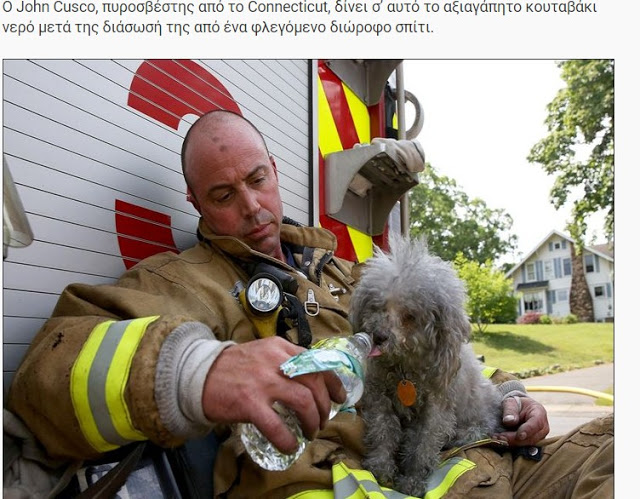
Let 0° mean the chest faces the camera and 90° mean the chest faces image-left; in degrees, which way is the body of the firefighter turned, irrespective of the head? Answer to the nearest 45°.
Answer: approximately 315°

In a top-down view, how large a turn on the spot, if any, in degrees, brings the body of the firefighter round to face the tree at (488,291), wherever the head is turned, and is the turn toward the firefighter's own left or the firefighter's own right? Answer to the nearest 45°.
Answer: approximately 135° to the firefighter's own left

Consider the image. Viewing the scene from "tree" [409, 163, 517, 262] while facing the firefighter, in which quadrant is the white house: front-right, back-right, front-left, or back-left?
back-left

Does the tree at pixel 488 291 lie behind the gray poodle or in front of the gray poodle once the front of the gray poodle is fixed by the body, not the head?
behind

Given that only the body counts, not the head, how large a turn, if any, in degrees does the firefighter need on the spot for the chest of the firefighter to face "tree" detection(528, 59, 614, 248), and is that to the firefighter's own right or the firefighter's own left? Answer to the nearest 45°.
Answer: approximately 90° to the firefighter's own left

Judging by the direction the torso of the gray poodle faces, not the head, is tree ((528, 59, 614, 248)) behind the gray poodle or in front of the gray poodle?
behind

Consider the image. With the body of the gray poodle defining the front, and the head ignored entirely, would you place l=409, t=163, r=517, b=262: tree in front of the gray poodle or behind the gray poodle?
behind

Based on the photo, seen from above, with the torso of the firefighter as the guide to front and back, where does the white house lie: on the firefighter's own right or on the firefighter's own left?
on the firefighter's own left

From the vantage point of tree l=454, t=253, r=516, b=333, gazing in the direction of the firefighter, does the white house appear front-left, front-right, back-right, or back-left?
back-left

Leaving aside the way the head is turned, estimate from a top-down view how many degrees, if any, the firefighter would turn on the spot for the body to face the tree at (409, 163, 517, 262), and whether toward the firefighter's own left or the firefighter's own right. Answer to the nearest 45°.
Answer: approximately 135° to the firefighter's own left
